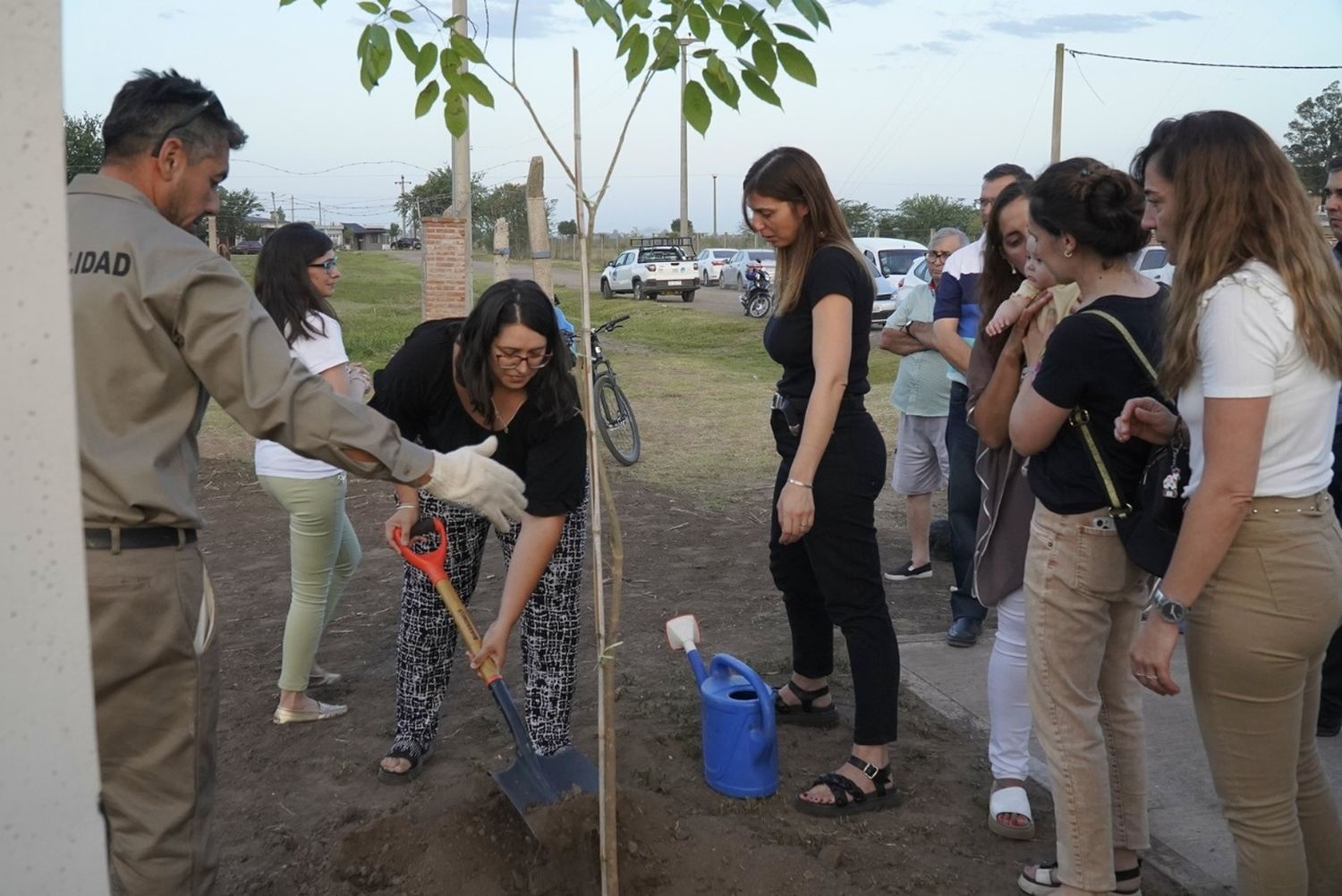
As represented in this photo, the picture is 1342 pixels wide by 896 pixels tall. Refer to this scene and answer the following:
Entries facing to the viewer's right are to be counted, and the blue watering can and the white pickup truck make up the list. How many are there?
0

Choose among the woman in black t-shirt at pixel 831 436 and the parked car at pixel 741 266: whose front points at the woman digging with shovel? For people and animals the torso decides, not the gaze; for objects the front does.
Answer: the woman in black t-shirt

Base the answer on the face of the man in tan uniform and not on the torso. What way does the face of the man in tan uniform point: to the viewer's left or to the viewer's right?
to the viewer's right

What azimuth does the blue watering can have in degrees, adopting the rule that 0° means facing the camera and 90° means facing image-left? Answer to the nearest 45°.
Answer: approximately 135°

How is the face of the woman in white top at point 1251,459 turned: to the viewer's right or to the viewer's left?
to the viewer's left

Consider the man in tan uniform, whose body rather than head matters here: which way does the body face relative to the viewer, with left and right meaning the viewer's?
facing away from the viewer and to the right of the viewer

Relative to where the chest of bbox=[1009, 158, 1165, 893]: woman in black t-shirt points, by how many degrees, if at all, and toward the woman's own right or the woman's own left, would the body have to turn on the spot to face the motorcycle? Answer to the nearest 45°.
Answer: approximately 45° to the woman's own right

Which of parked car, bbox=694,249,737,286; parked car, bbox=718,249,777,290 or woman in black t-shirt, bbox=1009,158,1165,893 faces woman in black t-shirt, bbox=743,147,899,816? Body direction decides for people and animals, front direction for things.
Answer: woman in black t-shirt, bbox=1009,158,1165,893

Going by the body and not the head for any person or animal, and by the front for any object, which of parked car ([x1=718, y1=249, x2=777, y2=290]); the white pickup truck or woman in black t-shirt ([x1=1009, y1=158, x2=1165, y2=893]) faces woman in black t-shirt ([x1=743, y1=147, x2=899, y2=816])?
woman in black t-shirt ([x1=1009, y1=158, x2=1165, y2=893])

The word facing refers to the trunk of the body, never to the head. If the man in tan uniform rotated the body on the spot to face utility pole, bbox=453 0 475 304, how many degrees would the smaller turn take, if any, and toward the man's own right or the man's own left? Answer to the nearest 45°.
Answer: approximately 45° to the man's own left
